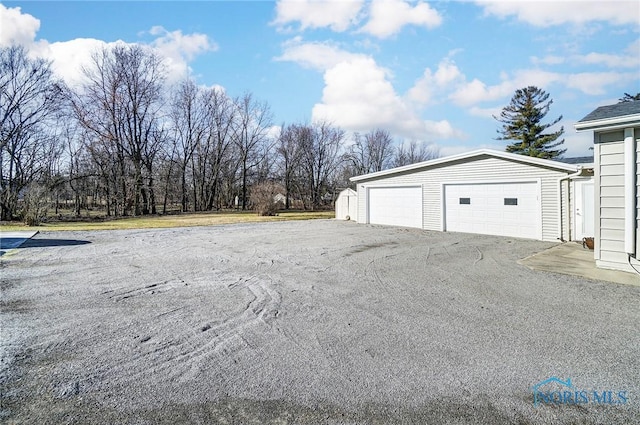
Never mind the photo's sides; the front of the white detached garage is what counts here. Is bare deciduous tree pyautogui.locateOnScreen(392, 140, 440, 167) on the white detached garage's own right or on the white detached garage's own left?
on the white detached garage's own right

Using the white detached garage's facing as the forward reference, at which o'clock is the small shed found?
The small shed is roughly at 3 o'clock from the white detached garage.

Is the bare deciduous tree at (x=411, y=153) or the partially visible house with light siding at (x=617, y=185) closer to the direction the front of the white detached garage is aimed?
the partially visible house with light siding

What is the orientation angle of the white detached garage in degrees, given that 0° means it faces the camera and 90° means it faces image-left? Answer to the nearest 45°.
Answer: approximately 45°

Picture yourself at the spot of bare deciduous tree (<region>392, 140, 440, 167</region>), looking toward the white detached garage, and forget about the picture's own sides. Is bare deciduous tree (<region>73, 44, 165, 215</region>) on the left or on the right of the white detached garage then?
right

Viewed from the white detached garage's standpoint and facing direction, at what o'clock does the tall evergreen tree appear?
The tall evergreen tree is roughly at 5 o'clock from the white detached garage.

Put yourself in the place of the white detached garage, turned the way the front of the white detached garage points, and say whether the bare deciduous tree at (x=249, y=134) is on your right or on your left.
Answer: on your right

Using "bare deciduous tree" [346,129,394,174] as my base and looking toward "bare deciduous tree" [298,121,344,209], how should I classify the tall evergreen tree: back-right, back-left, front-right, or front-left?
back-left

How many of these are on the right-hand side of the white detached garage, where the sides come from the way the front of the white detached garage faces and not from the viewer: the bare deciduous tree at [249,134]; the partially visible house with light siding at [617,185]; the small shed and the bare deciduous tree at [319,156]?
3
